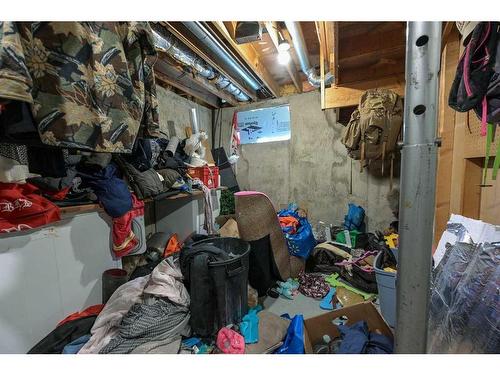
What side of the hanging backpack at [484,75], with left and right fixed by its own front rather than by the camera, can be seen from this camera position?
left

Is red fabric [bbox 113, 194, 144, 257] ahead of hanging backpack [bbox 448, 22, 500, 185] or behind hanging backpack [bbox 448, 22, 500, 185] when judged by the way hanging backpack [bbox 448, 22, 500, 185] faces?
ahead

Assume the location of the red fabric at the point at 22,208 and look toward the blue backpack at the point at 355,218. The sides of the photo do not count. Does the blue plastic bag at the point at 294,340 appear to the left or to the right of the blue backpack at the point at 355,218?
right

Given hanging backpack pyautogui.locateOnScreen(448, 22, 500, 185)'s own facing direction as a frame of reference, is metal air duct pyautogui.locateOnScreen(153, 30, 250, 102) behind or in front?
in front

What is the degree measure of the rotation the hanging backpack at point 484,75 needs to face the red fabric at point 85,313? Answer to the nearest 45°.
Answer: approximately 45° to its left

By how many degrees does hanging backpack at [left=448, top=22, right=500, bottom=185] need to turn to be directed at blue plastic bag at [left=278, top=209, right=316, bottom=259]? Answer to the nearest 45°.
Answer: approximately 45° to its right

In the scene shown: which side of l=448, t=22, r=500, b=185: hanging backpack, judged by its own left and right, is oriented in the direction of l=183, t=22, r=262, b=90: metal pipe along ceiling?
front

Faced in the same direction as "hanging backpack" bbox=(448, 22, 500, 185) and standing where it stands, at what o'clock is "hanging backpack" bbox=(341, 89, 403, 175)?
"hanging backpack" bbox=(341, 89, 403, 175) is roughly at 2 o'clock from "hanging backpack" bbox=(448, 22, 500, 185).

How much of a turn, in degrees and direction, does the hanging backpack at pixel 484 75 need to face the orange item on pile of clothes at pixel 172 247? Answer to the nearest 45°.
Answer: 0° — it already faces it
